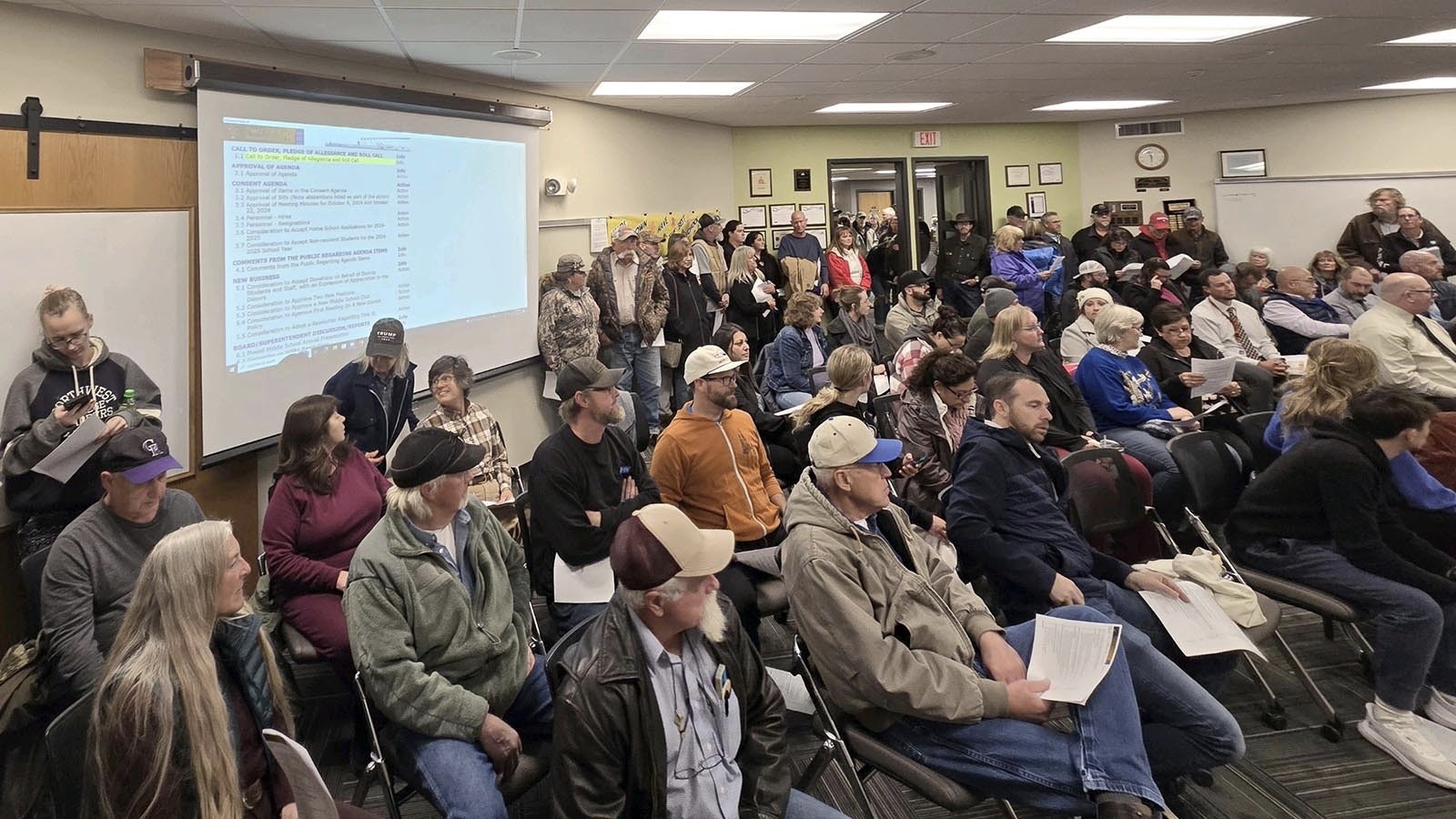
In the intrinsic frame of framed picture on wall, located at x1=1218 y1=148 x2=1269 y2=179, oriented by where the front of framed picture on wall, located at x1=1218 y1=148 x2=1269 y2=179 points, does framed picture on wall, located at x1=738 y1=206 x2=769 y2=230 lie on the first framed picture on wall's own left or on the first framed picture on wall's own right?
on the first framed picture on wall's own right

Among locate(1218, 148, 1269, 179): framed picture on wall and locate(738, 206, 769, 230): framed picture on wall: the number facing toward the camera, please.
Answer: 2

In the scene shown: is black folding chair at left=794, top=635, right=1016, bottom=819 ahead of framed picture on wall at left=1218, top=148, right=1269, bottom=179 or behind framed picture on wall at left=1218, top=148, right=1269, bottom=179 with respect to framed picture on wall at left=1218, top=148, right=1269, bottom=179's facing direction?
ahead

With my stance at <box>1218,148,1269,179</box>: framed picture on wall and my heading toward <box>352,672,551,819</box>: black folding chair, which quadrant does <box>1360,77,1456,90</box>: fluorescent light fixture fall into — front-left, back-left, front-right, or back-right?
front-left

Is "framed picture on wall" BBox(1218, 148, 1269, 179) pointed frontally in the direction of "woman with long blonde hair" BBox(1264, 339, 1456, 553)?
yes

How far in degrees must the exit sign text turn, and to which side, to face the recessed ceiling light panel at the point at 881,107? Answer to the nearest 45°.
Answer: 0° — it already faces it

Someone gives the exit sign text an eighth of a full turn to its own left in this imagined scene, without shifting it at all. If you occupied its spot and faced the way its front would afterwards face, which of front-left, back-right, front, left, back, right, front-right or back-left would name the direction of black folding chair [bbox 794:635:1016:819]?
front-right

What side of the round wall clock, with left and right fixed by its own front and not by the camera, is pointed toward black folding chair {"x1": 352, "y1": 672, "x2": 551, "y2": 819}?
front

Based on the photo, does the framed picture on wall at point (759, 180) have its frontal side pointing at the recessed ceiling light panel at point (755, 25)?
yes

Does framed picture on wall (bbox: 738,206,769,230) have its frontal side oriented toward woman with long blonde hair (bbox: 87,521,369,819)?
yes

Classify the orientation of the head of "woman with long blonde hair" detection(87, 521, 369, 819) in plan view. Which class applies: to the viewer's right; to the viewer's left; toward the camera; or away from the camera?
to the viewer's right

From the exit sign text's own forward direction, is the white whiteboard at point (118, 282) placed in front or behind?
in front

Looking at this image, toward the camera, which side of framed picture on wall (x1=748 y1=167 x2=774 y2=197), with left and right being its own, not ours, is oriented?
front

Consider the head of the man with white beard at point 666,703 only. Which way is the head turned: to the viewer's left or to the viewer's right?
to the viewer's right

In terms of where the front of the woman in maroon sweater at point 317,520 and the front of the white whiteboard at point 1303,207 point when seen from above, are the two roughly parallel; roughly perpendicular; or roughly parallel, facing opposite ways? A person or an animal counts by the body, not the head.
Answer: roughly perpendicular
